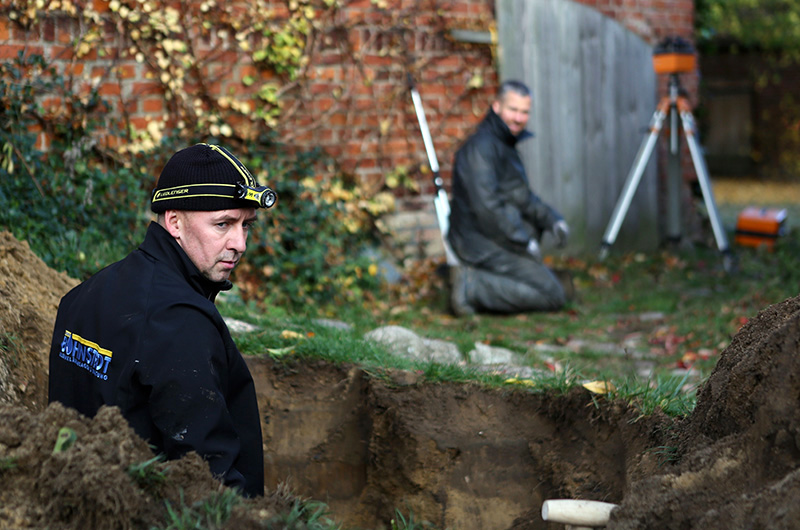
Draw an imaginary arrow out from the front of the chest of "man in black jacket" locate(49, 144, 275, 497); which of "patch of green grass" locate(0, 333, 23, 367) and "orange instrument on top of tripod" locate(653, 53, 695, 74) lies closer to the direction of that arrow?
the orange instrument on top of tripod

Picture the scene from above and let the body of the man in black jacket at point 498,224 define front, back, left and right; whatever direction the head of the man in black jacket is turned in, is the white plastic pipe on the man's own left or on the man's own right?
on the man's own right

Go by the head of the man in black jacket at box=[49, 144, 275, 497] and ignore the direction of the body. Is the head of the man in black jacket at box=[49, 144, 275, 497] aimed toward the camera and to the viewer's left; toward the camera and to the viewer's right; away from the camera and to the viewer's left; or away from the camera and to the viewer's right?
toward the camera and to the viewer's right

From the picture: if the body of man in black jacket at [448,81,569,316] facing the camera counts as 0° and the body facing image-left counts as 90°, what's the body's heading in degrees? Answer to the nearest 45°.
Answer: approximately 270°

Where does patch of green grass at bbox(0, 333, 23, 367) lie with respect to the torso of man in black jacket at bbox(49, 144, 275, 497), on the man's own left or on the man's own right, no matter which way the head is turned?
on the man's own left

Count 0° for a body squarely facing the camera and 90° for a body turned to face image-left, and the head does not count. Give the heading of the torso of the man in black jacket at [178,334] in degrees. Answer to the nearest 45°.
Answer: approximately 225°

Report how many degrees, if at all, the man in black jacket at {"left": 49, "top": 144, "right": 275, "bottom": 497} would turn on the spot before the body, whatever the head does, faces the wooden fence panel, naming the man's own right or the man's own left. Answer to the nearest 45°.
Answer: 0° — they already face it
